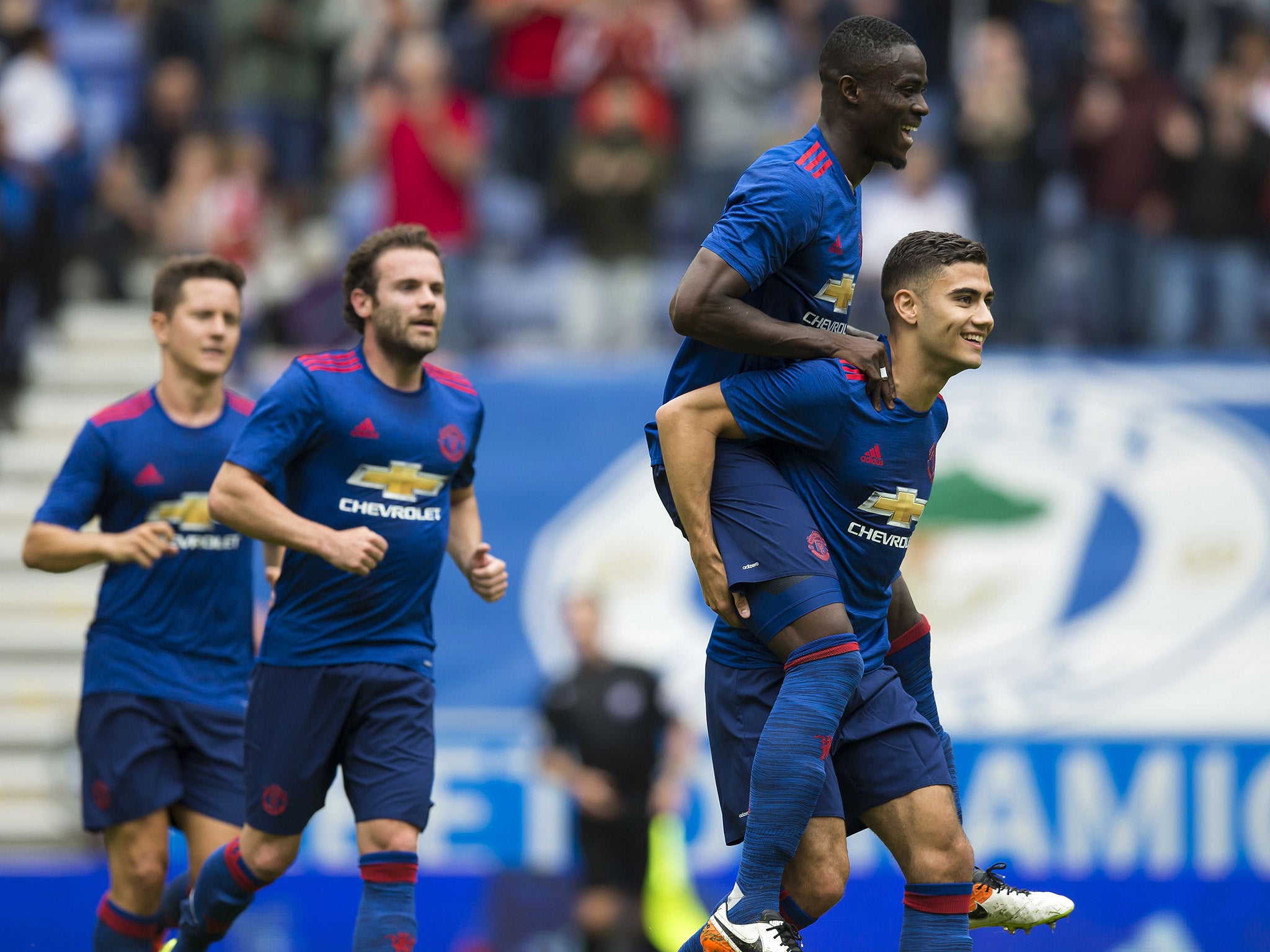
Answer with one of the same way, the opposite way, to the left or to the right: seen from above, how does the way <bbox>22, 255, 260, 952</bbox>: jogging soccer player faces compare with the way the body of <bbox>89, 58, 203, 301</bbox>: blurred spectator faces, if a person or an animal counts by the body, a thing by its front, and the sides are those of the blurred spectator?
the same way

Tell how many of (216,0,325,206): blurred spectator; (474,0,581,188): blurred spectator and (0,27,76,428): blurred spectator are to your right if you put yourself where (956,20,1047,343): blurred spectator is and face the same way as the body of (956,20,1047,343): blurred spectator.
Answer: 3

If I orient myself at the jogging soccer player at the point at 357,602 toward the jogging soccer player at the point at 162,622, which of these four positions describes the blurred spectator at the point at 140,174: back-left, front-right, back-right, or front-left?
front-right

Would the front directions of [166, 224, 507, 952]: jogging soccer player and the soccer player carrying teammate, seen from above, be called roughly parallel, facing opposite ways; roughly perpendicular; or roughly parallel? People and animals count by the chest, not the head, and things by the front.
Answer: roughly parallel

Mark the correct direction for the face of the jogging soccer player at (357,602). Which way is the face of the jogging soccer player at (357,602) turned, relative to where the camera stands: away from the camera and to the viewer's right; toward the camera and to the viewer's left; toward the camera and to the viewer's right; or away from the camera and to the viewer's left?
toward the camera and to the viewer's right

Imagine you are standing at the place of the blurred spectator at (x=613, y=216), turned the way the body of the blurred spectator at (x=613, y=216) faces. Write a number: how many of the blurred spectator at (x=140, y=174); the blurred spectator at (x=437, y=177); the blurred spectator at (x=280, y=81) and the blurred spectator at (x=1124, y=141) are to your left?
1

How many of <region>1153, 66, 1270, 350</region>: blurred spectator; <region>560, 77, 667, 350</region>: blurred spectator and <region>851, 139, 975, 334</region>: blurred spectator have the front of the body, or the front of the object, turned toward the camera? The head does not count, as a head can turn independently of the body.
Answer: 3

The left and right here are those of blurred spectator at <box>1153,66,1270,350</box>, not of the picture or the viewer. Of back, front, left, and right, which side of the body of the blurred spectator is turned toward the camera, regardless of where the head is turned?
front

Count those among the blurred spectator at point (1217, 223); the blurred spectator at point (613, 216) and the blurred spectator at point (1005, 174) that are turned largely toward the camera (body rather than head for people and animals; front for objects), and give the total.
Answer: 3

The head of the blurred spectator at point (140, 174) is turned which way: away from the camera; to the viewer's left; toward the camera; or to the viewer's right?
toward the camera

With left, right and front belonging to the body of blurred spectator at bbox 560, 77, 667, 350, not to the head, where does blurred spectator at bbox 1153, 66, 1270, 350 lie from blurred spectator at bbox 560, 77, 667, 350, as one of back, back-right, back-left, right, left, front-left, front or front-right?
left

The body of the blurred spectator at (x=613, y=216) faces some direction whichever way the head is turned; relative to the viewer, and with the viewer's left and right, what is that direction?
facing the viewer

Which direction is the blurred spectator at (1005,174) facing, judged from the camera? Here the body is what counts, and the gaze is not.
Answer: toward the camera

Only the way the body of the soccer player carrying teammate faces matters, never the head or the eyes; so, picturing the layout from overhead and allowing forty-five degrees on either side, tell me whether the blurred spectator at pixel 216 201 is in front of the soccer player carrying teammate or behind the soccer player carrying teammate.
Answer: behind

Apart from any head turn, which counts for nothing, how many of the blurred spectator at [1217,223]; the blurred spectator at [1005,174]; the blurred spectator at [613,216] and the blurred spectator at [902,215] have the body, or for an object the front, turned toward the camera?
4
